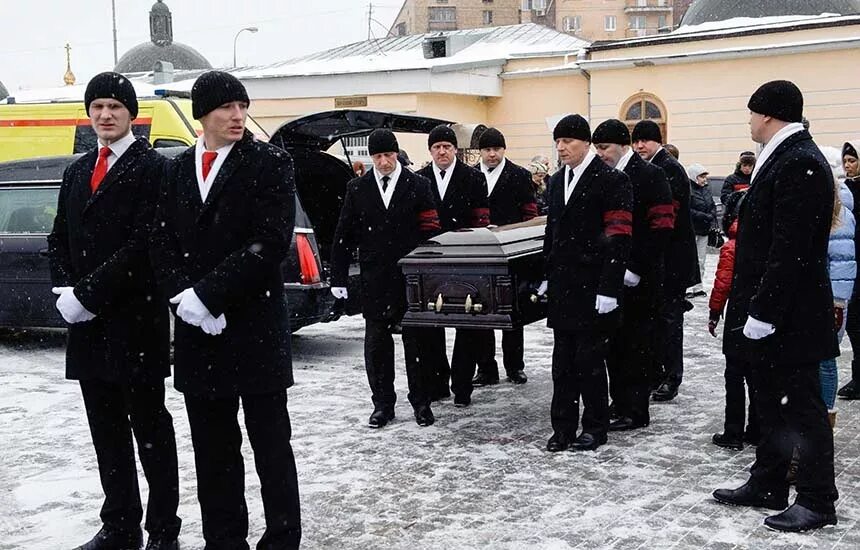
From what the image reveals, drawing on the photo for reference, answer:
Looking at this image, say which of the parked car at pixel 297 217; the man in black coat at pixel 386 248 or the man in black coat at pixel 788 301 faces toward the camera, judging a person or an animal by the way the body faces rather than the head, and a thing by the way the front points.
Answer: the man in black coat at pixel 386 248

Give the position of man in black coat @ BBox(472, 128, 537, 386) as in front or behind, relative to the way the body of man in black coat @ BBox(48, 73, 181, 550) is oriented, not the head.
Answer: behind

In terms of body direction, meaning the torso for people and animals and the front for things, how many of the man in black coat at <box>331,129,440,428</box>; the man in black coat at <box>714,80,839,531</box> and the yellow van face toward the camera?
1

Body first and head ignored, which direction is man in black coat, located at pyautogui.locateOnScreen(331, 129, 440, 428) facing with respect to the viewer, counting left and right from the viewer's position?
facing the viewer

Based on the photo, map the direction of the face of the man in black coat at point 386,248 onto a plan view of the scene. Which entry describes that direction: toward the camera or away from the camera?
toward the camera

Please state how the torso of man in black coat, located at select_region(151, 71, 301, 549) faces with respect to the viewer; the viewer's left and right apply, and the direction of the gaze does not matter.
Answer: facing the viewer and to the left of the viewer

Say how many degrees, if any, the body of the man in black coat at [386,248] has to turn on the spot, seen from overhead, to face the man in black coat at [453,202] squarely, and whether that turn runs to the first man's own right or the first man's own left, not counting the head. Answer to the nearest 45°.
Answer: approximately 135° to the first man's own left

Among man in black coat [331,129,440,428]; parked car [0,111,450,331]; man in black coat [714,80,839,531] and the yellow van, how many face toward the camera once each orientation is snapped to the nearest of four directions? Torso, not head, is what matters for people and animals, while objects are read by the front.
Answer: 1

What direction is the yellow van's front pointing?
to the viewer's right

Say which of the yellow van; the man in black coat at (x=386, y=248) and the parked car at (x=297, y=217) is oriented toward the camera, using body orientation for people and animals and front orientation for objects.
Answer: the man in black coat

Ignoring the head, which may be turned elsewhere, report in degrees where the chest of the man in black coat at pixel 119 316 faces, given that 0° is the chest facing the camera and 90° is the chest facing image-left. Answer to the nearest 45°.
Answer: approximately 45°

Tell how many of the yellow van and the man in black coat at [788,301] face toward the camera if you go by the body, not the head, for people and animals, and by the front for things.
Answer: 0

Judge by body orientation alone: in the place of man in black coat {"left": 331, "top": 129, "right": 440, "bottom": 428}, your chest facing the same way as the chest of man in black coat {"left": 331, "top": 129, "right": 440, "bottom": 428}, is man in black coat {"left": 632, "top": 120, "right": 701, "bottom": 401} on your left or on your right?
on your left

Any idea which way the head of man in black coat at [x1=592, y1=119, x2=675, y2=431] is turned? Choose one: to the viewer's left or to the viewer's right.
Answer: to the viewer's left

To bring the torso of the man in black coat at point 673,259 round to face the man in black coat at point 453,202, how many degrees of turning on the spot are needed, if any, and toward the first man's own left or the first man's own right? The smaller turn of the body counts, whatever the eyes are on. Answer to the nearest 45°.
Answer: approximately 45° to the first man's own right
